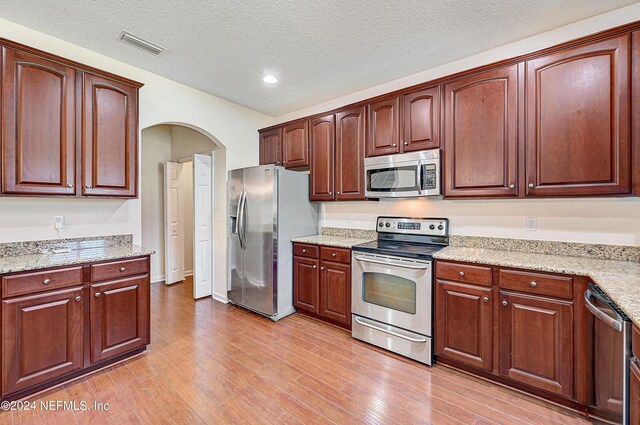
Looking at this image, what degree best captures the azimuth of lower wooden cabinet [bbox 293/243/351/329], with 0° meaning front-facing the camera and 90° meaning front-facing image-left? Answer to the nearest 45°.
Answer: approximately 45°

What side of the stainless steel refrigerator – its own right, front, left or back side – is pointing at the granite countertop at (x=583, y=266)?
left

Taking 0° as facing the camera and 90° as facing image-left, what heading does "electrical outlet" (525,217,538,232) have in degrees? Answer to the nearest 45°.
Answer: approximately 0°

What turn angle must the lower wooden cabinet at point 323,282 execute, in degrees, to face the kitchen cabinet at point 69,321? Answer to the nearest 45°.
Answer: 0° — it already faces it

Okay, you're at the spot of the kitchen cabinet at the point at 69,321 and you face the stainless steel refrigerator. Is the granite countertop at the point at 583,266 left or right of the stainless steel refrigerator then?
right

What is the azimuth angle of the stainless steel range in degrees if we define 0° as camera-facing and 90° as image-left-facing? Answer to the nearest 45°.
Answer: approximately 45°

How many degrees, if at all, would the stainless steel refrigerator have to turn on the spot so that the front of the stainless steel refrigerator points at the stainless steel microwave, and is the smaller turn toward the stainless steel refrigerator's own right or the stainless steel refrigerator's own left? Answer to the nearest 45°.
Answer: approximately 90° to the stainless steel refrigerator's own left
